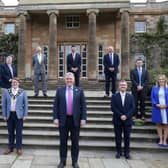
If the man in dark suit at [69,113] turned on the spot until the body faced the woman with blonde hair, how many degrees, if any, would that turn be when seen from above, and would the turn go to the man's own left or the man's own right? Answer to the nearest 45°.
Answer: approximately 135° to the man's own left

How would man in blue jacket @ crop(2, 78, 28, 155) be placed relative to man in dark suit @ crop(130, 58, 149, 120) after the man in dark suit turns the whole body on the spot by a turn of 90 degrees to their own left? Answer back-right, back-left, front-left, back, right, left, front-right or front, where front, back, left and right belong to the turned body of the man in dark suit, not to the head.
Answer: back-right

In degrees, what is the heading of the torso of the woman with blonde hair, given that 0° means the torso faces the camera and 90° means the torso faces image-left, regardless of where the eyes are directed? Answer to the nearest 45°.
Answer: approximately 0°

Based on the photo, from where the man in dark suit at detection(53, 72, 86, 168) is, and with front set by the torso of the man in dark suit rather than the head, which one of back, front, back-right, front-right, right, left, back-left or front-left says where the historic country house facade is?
back

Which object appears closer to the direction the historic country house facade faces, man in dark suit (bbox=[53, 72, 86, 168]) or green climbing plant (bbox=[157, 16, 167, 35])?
the man in dark suit

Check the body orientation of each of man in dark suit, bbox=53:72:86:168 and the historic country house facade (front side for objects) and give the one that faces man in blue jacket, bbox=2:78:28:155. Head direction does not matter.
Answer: the historic country house facade

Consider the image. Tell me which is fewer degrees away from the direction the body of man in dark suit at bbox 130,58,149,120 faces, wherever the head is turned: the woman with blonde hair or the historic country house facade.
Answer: the woman with blonde hair

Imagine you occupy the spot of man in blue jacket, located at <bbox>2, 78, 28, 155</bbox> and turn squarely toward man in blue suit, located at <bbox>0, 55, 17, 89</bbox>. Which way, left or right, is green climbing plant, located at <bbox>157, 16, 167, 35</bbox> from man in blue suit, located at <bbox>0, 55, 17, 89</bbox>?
right

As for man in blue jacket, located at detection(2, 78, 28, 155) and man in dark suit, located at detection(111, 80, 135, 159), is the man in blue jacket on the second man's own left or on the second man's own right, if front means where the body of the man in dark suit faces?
on the second man's own right

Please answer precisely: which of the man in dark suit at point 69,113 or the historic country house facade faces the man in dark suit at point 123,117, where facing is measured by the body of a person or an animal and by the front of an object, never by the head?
the historic country house facade

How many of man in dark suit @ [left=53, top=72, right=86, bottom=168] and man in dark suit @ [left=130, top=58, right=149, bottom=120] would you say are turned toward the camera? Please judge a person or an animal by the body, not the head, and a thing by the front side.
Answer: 2

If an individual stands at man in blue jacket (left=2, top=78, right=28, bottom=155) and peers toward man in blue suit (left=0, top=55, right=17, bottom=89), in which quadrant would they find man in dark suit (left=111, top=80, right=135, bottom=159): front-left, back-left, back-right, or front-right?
back-right

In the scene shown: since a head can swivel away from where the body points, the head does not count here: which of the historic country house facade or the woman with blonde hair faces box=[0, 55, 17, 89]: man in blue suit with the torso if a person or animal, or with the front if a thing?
the historic country house facade

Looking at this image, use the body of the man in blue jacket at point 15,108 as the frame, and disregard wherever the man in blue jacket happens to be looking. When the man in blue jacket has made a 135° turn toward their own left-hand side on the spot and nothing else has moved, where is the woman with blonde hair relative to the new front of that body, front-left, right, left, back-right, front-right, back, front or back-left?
front-right
